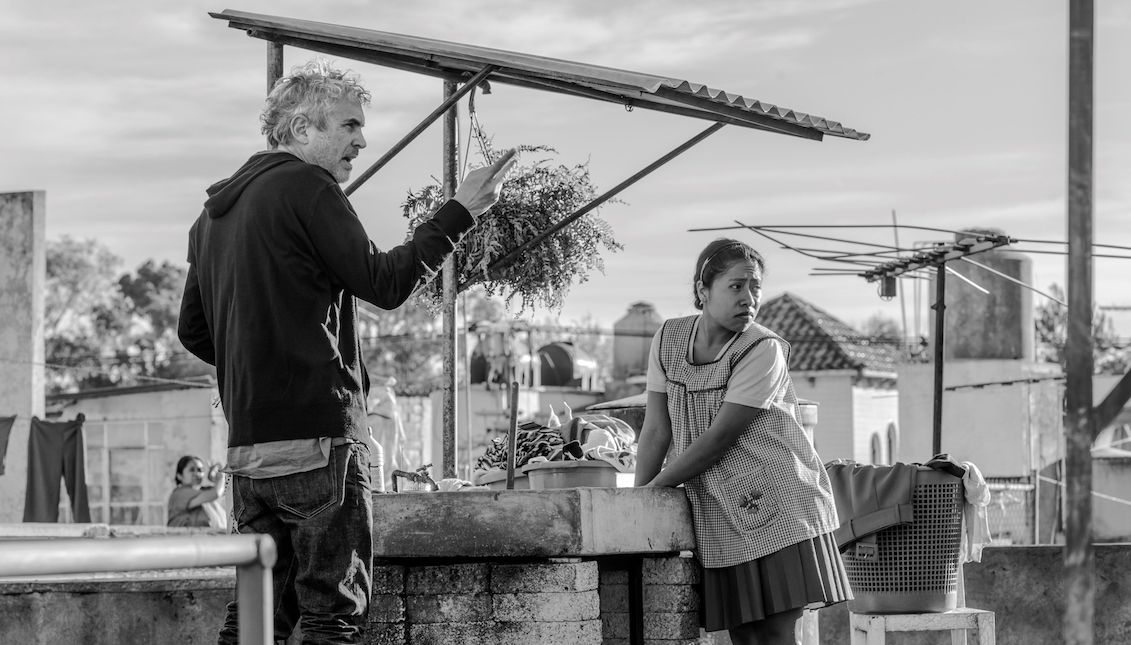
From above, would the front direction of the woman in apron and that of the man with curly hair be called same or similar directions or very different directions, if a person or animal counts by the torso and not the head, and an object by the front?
very different directions

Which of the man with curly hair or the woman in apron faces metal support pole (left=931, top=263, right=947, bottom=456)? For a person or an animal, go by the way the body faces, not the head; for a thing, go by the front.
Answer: the man with curly hair

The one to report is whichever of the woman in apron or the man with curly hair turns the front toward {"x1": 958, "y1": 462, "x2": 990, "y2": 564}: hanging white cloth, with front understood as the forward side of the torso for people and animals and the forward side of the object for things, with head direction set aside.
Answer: the man with curly hair

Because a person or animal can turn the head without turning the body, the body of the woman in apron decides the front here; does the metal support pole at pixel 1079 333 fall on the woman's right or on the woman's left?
on the woman's left

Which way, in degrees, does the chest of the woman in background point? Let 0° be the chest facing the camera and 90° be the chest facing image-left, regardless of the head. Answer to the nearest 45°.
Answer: approximately 315°

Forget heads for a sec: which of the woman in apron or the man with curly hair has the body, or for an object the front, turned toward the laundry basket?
the man with curly hair

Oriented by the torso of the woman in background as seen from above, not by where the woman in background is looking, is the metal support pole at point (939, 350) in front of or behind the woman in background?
in front

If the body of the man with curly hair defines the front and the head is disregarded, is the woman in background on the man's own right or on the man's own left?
on the man's own left

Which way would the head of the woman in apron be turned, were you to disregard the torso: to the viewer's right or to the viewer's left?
to the viewer's right

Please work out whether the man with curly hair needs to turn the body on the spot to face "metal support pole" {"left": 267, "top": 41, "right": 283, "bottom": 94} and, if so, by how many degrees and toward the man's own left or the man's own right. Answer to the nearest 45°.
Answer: approximately 45° to the man's own left

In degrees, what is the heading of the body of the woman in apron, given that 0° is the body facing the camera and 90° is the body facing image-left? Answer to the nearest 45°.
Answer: approximately 45°

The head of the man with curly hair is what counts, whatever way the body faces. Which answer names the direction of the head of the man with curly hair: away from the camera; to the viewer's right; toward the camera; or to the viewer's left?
to the viewer's right

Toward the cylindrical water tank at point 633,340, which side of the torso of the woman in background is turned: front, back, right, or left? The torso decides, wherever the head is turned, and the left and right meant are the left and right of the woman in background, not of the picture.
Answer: left

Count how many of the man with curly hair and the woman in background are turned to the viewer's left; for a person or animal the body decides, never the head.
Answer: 0

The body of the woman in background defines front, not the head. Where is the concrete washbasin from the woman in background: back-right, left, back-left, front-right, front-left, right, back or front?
front-right

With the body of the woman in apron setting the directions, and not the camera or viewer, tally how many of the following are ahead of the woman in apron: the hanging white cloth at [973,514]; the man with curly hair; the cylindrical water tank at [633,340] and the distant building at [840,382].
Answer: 1

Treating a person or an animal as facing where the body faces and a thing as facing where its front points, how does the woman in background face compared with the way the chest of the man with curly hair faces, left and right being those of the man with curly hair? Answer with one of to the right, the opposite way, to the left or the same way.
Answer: to the right

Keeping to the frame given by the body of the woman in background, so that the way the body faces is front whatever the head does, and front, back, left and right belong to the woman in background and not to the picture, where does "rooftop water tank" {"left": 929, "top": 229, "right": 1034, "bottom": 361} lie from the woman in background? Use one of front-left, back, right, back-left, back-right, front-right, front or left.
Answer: left
